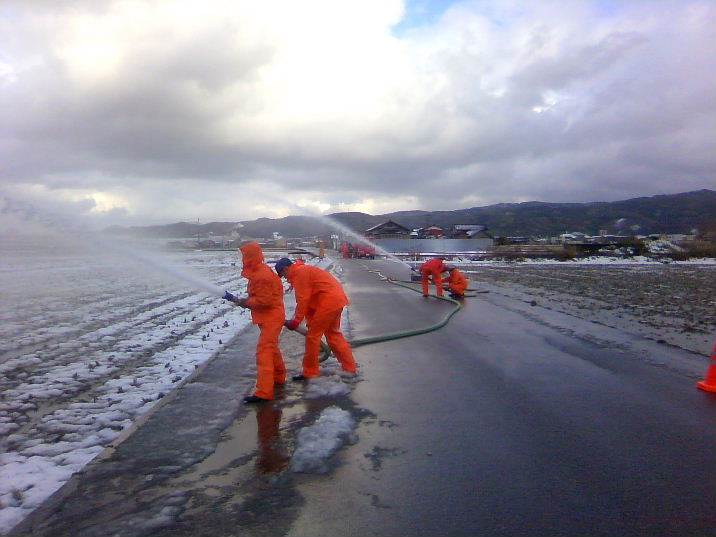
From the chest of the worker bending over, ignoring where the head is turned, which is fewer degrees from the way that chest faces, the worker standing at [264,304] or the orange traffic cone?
the worker standing

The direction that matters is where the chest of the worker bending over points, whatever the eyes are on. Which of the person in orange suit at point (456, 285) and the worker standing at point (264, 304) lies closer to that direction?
the worker standing

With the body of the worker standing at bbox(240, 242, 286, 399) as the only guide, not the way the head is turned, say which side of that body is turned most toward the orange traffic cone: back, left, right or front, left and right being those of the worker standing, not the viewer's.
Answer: back

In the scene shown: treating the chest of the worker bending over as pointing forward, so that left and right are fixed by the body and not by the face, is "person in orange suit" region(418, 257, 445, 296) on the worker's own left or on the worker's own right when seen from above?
on the worker's own right

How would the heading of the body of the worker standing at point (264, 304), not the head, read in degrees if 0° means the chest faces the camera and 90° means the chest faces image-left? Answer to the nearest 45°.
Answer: approximately 90°

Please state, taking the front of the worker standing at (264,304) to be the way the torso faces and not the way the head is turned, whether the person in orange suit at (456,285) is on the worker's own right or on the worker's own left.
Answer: on the worker's own right

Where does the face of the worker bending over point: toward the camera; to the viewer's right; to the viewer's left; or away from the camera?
to the viewer's left

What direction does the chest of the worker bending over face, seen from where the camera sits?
to the viewer's left
